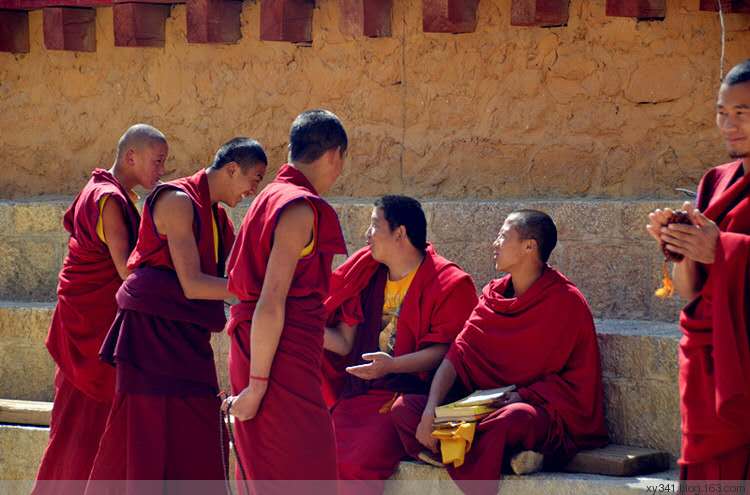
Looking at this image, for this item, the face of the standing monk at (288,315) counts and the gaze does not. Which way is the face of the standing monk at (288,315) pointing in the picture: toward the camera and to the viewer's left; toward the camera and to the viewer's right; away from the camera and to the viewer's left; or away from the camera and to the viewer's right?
away from the camera and to the viewer's right

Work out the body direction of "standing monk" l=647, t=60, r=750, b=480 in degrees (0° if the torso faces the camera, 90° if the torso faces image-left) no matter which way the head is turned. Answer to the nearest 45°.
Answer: approximately 45°

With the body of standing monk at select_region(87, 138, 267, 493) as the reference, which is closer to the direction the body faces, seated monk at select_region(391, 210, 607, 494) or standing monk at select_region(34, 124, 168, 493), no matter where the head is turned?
the seated monk

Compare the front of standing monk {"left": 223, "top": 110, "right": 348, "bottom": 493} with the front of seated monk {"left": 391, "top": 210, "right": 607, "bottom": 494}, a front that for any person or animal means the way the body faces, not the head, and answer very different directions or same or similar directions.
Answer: very different directions

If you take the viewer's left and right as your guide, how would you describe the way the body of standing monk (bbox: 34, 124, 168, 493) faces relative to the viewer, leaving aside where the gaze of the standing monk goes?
facing to the right of the viewer

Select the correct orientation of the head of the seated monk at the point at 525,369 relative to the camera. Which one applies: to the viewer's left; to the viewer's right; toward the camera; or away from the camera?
to the viewer's left

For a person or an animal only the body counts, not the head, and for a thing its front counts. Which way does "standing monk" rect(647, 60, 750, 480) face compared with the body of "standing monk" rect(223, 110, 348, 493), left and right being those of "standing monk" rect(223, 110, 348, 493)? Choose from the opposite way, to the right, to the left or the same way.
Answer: the opposite way

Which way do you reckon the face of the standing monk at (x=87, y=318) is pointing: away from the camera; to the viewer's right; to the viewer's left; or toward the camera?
to the viewer's right

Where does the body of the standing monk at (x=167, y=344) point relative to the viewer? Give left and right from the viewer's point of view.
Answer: facing to the right of the viewer

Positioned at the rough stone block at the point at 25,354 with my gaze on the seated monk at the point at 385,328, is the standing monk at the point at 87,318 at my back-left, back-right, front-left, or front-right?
front-right

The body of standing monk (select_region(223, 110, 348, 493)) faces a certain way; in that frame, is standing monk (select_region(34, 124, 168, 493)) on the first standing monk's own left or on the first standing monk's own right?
on the first standing monk's own left

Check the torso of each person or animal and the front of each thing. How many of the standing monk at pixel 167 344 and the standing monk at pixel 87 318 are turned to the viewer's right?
2
